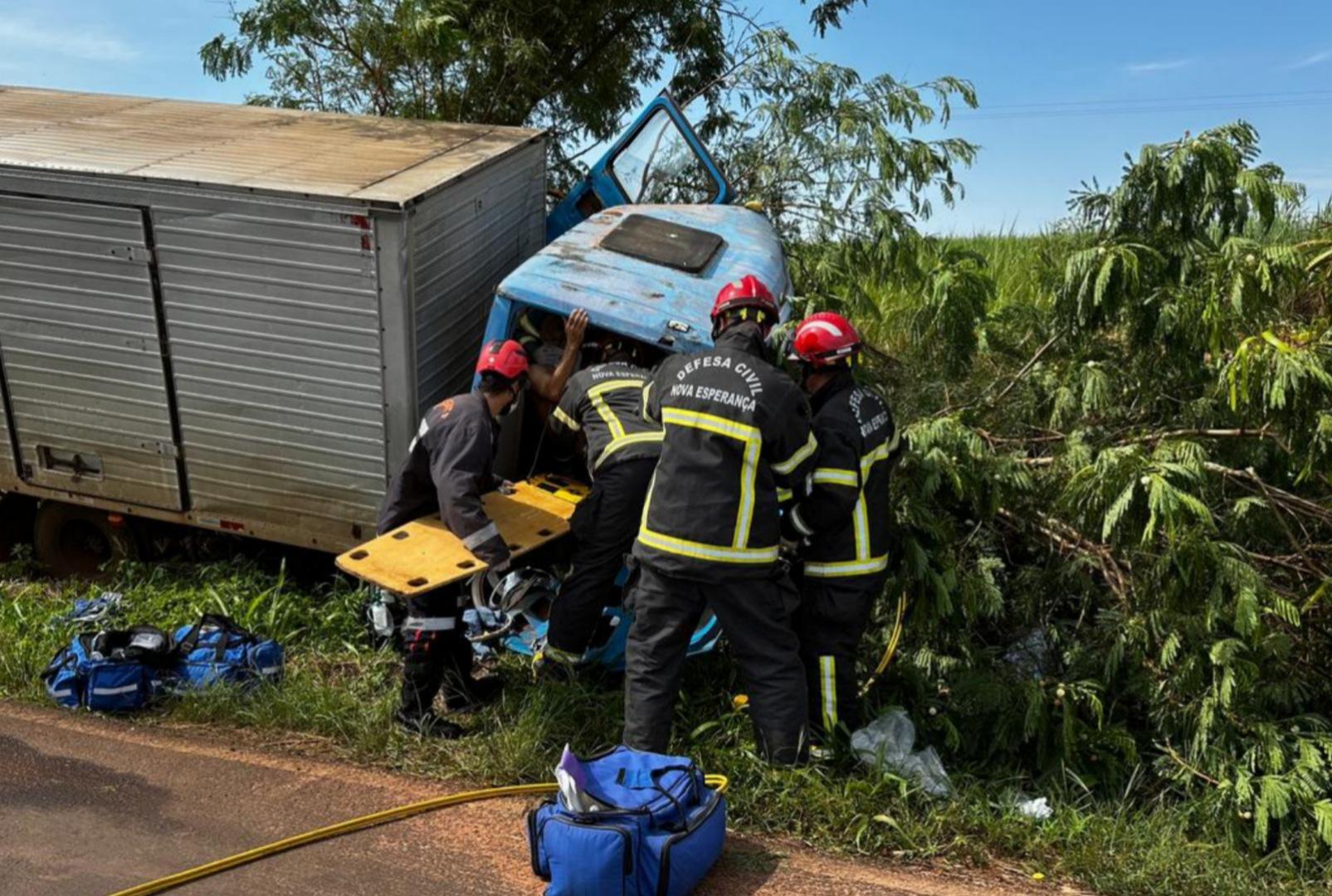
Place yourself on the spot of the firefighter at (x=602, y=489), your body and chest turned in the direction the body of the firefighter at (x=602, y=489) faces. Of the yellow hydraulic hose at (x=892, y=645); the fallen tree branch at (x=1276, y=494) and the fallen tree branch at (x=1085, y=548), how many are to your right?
3

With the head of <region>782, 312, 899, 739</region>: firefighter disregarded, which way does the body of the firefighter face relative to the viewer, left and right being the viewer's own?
facing away from the viewer and to the left of the viewer

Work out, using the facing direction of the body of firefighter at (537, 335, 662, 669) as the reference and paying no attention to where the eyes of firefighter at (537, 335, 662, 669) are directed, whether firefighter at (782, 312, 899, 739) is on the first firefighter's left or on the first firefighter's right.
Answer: on the first firefighter's right

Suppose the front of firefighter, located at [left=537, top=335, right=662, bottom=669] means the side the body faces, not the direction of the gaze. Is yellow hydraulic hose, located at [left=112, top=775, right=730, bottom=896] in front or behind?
behind

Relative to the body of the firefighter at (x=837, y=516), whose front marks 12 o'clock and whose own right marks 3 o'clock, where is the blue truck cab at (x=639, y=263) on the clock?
The blue truck cab is roughly at 12 o'clock from the firefighter.

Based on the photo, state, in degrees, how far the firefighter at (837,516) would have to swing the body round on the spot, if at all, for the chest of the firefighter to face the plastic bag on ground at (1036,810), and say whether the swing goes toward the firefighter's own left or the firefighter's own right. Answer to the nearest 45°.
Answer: approximately 135° to the firefighter's own right

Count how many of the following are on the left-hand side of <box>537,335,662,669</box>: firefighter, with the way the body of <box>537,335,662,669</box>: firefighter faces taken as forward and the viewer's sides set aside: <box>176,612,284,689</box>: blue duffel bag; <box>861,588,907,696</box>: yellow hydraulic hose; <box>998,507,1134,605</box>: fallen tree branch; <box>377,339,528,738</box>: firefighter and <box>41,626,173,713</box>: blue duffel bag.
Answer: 3

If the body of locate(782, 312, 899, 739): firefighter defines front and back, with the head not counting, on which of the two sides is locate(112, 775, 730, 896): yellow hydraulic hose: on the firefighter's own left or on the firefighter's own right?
on the firefighter's own left

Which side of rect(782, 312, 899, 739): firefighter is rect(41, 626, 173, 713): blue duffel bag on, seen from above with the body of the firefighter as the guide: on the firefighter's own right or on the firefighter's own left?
on the firefighter's own left

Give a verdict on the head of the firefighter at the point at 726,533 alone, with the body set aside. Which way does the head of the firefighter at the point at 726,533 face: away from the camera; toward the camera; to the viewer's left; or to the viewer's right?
away from the camera

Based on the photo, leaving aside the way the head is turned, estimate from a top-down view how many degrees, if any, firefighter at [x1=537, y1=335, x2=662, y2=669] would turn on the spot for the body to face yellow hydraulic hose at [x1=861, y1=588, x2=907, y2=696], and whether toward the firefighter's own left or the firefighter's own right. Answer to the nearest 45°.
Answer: approximately 90° to the firefighter's own right

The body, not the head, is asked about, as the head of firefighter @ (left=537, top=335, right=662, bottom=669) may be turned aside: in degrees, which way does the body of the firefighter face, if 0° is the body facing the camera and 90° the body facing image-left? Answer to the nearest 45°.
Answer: approximately 180°

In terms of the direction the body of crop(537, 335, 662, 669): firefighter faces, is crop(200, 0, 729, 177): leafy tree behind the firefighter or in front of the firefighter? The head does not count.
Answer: in front
